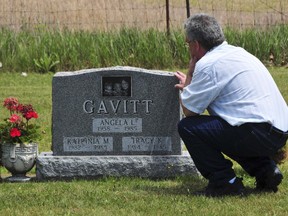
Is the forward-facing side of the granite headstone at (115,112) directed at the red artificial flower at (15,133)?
no

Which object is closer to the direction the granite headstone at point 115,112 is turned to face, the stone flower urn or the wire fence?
the stone flower urn

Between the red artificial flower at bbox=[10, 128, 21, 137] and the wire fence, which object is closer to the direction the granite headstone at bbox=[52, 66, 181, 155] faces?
the red artificial flower

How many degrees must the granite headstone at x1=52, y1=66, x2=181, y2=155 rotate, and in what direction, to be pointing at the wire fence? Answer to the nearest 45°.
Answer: approximately 180°

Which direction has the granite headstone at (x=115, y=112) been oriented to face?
toward the camera

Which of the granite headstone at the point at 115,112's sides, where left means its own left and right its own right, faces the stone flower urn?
right
